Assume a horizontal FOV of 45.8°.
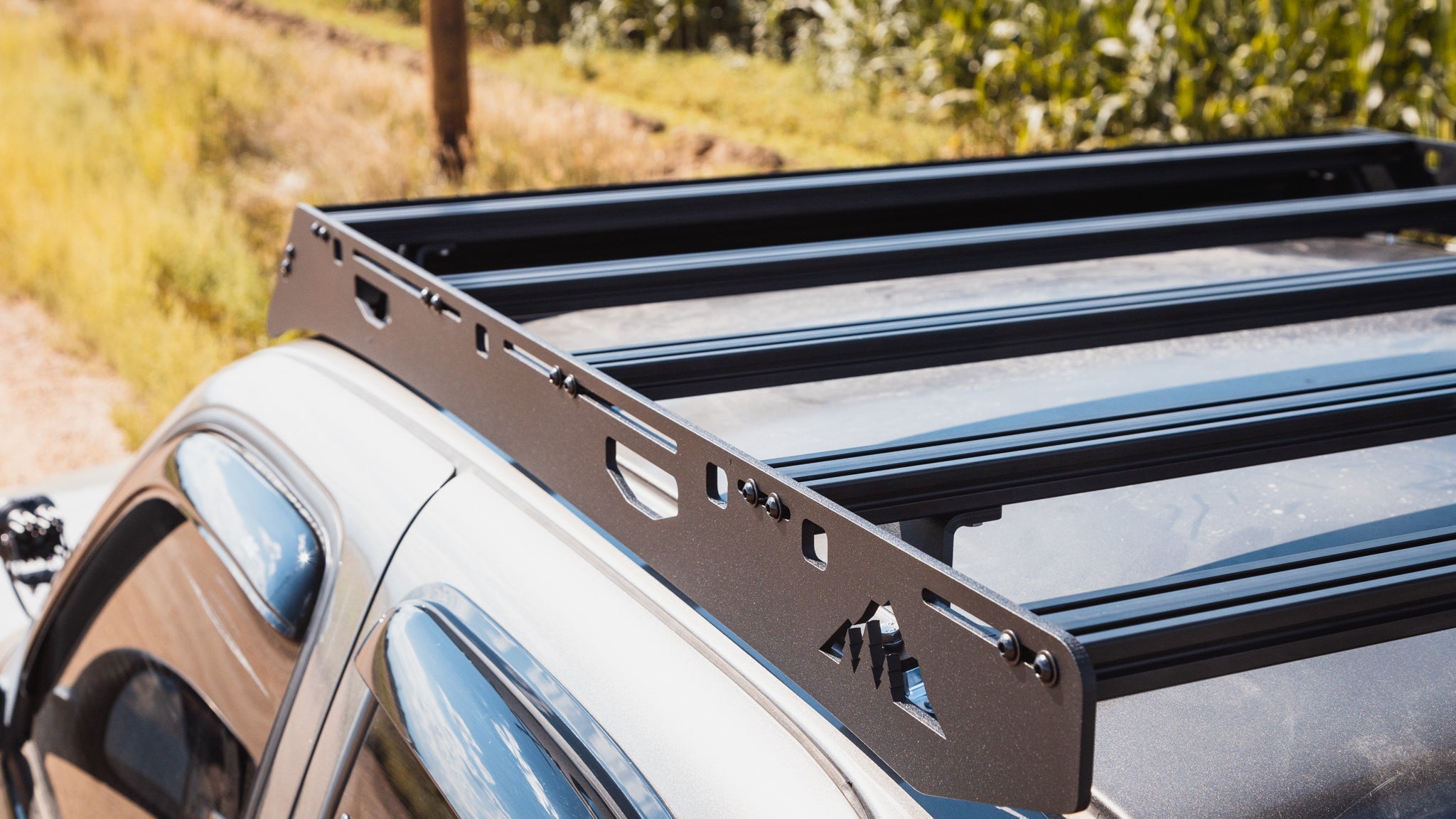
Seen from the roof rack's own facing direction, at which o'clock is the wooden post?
The wooden post is roughly at 1 o'clock from the roof rack.
